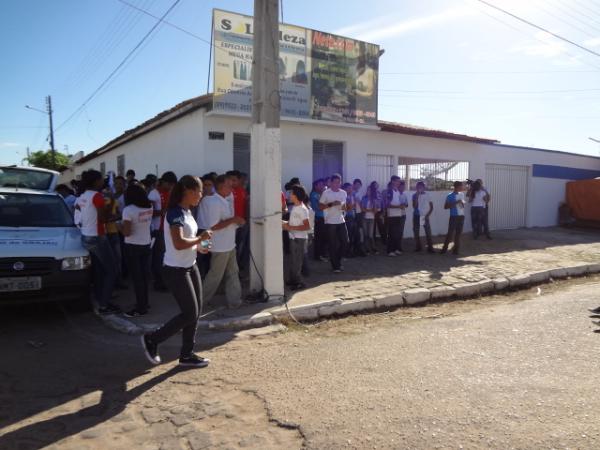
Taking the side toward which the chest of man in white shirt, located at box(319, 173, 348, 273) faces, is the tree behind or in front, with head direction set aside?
behind

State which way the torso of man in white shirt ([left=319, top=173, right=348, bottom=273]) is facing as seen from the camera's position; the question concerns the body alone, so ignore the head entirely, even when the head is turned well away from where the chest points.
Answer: toward the camera

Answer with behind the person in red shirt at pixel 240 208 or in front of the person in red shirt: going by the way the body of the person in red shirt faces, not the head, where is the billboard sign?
behind

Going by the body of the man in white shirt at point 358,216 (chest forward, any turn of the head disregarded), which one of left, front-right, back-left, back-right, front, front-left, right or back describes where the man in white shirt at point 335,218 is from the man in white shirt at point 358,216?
front

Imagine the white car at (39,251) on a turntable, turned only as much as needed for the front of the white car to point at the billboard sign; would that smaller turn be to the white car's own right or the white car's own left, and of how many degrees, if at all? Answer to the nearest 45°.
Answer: approximately 135° to the white car's own left

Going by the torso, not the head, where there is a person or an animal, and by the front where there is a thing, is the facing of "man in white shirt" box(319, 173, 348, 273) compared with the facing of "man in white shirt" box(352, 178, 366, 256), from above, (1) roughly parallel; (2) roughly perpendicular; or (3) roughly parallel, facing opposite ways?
roughly parallel

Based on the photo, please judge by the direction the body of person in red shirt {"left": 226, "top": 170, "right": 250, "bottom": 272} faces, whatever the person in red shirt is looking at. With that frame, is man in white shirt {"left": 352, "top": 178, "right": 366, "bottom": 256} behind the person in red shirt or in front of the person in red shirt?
behind

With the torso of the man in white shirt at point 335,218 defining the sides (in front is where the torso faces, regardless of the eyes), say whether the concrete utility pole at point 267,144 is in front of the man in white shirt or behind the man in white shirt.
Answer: in front
